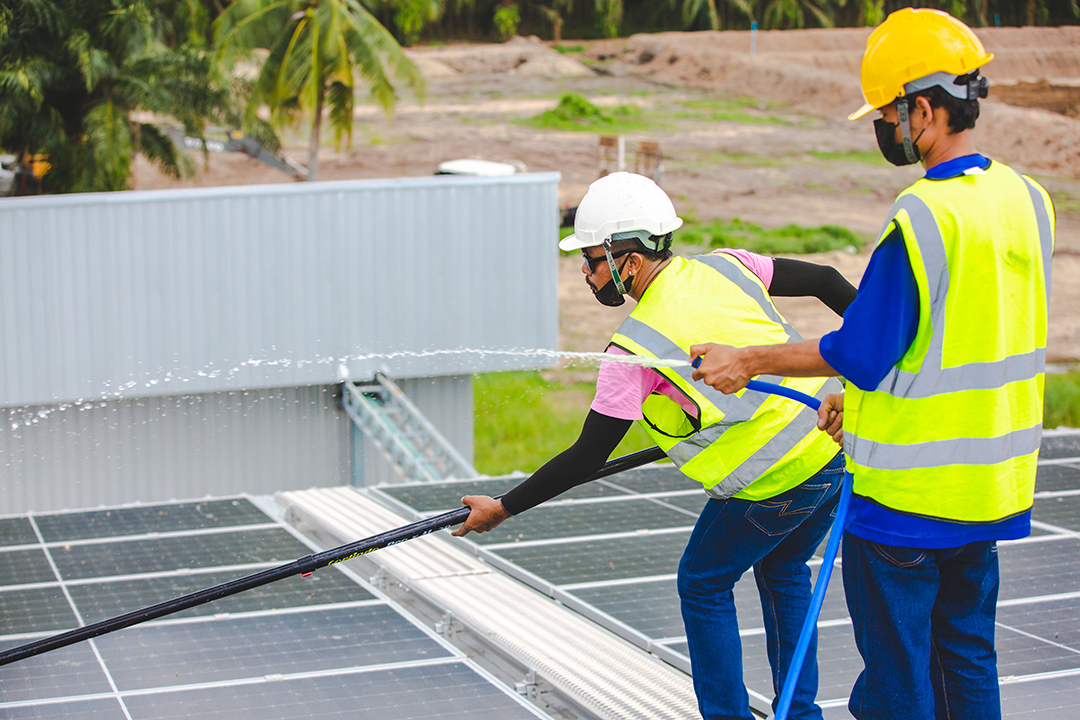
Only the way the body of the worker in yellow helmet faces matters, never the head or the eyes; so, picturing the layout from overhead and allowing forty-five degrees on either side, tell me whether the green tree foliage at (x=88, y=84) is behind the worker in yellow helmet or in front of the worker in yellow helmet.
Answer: in front

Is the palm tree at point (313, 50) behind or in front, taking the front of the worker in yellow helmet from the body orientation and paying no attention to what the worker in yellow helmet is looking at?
in front

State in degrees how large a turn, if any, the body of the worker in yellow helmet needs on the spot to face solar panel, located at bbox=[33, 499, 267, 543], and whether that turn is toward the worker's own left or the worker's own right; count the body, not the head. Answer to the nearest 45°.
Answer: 0° — they already face it

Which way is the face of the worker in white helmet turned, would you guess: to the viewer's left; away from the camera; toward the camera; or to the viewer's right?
to the viewer's left

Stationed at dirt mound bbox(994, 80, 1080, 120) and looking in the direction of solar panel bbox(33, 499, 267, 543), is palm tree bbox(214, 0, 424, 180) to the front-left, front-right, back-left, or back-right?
front-right

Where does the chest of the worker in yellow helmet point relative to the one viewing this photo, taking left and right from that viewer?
facing away from the viewer and to the left of the viewer

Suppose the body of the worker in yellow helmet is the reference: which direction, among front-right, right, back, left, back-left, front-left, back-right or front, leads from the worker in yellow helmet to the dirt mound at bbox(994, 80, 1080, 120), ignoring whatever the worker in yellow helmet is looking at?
front-right
